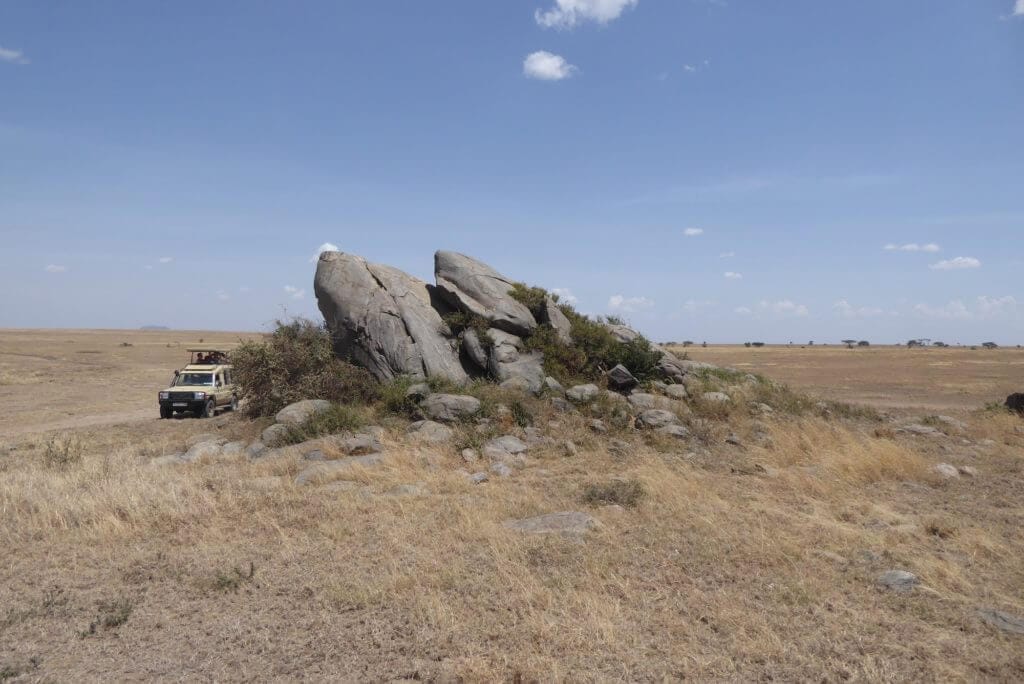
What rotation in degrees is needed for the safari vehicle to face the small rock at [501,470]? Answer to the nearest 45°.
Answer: approximately 45° to its left

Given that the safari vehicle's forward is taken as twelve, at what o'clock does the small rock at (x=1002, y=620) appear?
The small rock is roughly at 10 o'clock from the safari vehicle.

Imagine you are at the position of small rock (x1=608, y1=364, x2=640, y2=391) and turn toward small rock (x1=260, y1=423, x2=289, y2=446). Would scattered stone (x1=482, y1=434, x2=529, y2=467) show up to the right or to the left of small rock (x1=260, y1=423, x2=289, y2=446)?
left

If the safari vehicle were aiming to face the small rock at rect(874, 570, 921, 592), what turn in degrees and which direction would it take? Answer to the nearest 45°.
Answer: approximately 45° to its left

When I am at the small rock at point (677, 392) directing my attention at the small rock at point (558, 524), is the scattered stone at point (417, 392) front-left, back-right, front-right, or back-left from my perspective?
front-right

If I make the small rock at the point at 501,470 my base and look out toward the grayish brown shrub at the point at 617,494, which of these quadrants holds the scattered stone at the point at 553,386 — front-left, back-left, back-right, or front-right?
back-left

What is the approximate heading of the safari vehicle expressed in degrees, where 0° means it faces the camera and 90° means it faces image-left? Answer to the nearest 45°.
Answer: approximately 45°

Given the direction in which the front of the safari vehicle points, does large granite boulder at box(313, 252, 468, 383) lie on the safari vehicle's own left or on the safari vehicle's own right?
on the safari vehicle's own left

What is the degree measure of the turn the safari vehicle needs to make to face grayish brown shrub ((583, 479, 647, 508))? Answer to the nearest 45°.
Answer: approximately 45° to its left

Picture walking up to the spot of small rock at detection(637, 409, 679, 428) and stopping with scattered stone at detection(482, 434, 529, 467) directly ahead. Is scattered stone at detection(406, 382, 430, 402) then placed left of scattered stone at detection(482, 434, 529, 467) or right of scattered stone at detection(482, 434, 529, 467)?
right

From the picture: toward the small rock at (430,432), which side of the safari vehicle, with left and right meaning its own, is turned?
left

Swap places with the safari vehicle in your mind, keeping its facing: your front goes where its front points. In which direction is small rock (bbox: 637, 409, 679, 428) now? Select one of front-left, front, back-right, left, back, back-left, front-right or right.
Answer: left

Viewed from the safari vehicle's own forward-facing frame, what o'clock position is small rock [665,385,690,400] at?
The small rock is roughly at 9 o'clock from the safari vehicle.

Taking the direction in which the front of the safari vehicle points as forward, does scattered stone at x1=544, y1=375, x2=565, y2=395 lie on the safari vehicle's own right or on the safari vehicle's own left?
on the safari vehicle's own left

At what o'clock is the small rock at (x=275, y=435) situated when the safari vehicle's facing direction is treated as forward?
The small rock is roughly at 10 o'clock from the safari vehicle.
